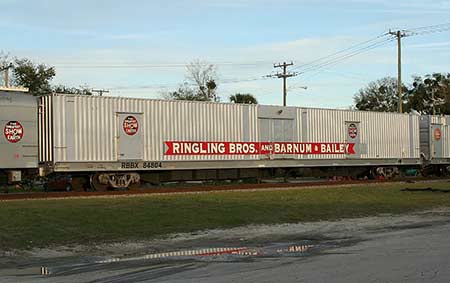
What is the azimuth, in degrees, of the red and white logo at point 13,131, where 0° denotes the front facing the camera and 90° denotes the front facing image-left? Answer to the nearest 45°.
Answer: approximately 0°
